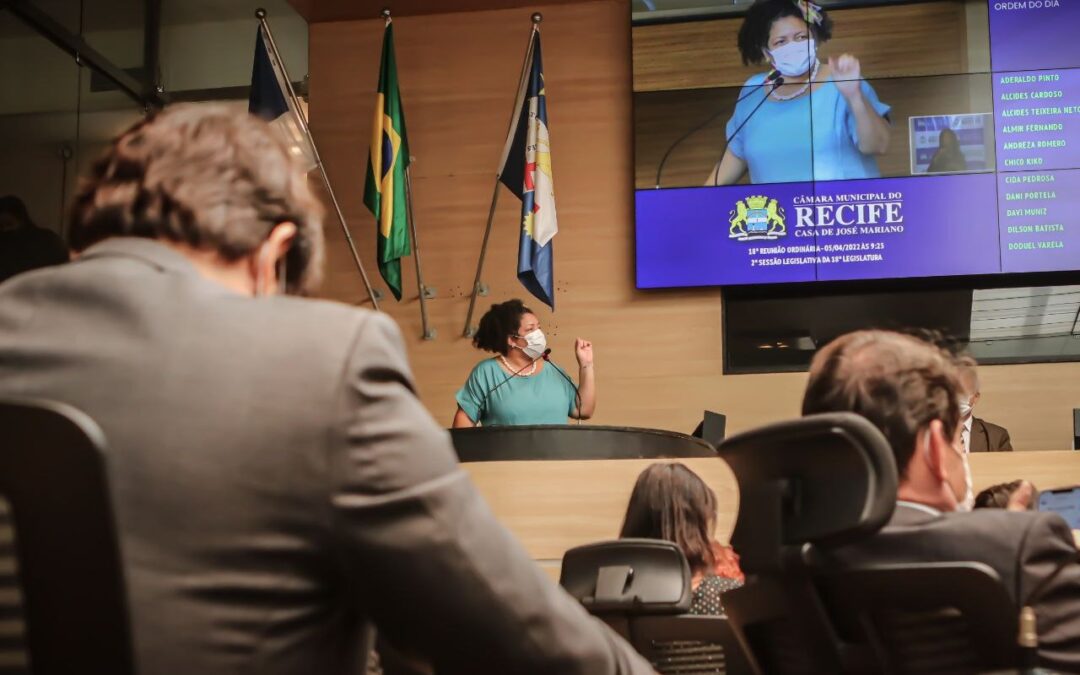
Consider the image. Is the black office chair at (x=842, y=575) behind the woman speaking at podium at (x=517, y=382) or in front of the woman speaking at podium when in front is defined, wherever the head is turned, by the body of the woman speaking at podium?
in front

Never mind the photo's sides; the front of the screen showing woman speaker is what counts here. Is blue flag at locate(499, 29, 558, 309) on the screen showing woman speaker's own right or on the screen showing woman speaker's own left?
on the screen showing woman speaker's own right

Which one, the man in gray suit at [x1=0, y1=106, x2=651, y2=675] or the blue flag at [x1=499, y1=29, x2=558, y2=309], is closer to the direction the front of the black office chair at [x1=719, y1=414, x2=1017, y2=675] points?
the blue flag

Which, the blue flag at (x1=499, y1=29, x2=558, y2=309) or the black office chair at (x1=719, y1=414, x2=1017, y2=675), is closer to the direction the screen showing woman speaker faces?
the black office chair

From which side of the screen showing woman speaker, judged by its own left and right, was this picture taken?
front

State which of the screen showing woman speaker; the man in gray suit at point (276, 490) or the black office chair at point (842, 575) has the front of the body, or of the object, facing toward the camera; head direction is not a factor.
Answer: the screen showing woman speaker

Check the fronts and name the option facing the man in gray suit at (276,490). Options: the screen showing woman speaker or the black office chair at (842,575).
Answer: the screen showing woman speaker

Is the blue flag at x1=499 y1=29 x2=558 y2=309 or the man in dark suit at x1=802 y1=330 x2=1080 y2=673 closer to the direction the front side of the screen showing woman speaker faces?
the man in dark suit

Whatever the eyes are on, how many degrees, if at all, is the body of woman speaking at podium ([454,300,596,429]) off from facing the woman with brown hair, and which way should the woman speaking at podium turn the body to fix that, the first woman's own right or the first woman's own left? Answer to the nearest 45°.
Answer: approximately 45° to the first woman's own right

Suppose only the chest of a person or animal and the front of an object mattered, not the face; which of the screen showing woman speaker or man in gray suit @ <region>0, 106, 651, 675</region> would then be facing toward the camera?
the screen showing woman speaker

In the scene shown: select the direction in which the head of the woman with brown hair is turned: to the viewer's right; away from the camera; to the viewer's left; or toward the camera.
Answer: away from the camera

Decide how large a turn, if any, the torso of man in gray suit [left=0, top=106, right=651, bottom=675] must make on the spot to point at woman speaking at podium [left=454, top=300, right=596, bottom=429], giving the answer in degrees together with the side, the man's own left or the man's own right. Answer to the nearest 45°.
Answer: approximately 45° to the man's own left
